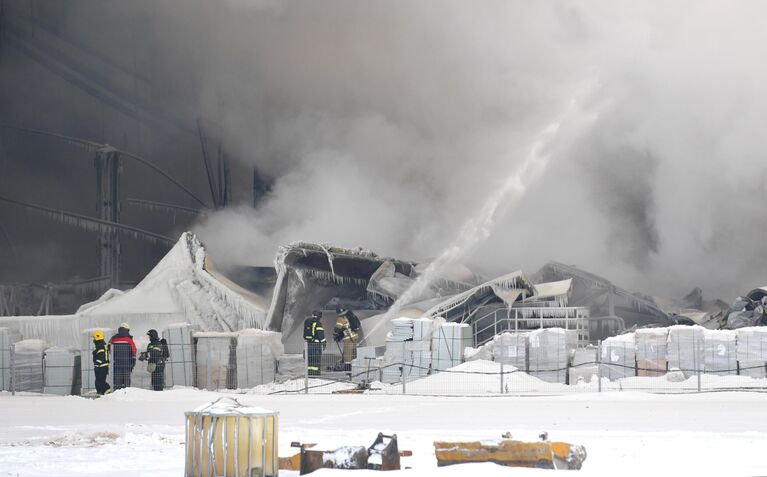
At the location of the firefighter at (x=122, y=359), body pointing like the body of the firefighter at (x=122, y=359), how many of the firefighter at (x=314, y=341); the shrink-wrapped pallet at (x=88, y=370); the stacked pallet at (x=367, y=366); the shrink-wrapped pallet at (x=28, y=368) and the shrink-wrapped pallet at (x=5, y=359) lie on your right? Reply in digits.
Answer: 2

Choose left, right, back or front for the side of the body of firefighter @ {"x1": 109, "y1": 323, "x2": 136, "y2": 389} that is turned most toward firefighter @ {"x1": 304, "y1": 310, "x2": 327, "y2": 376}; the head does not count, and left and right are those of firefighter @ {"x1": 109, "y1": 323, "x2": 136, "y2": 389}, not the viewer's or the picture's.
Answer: right

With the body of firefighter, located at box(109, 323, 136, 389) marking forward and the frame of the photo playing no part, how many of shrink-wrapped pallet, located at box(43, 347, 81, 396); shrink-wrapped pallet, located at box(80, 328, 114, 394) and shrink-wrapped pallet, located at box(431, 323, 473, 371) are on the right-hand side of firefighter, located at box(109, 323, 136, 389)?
1

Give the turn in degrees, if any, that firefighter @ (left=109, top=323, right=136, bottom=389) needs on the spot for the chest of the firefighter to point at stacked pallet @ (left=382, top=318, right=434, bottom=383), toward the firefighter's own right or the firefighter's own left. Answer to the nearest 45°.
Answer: approximately 90° to the firefighter's own right

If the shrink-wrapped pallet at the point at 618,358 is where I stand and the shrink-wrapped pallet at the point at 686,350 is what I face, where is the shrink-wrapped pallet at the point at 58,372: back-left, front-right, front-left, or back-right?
back-right

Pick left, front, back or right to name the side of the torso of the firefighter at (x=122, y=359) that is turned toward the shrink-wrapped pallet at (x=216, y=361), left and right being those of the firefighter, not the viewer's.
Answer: right

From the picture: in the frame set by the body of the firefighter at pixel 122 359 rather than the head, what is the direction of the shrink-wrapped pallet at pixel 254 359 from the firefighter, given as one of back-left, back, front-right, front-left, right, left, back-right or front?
right

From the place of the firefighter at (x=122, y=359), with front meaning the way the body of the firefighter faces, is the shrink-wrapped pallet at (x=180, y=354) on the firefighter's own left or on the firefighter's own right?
on the firefighter's own right

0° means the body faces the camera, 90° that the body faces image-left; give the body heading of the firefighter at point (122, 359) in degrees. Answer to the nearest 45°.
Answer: approximately 180°
